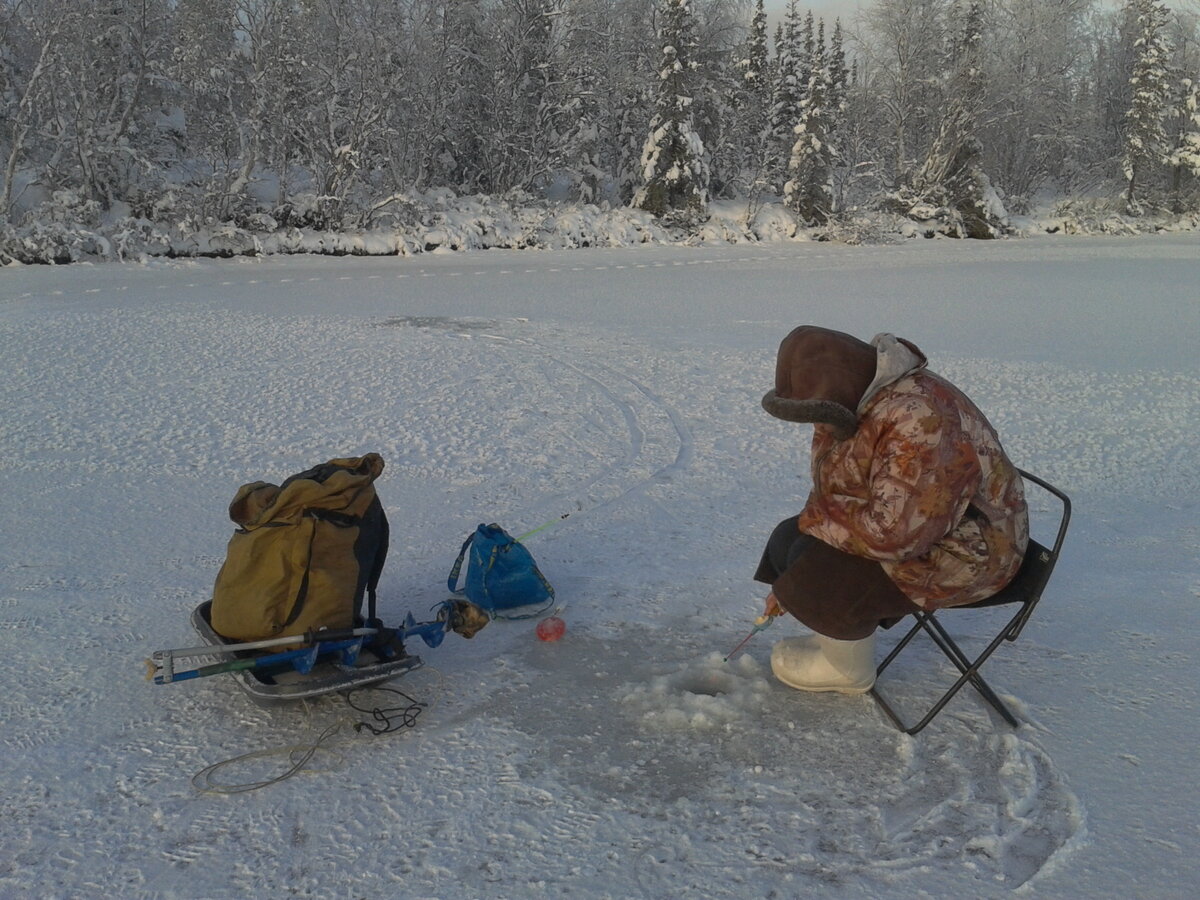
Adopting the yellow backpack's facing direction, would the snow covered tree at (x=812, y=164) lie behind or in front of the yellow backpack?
behind

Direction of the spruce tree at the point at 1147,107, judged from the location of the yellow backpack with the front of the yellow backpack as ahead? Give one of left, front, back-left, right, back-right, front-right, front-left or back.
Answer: back

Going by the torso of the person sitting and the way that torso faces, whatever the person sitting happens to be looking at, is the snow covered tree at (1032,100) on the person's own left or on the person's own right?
on the person's own right

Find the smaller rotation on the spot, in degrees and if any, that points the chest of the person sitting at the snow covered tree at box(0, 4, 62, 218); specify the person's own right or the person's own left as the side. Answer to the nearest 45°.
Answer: approximately 45° to the person's own right

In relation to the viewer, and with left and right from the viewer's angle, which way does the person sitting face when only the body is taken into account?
facing to the left of the viewer

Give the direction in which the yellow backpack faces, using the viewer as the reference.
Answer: facing the viewer and to the left of the viewer

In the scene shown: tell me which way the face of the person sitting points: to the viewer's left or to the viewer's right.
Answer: to the viewer's left

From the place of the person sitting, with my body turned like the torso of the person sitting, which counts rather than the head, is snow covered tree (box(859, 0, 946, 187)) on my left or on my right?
on my right

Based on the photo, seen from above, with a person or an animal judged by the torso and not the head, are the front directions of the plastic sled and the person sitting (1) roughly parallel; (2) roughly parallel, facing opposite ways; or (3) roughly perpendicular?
roughly perpendicular

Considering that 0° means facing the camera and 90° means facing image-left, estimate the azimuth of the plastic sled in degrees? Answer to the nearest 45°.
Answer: approximately 45°

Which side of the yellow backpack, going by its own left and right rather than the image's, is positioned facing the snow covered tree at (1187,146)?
back

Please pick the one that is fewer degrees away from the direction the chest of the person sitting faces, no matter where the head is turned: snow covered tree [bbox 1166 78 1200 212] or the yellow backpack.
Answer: the yellow backpack

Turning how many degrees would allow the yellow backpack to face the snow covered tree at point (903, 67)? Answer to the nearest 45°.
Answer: approximately 180°
